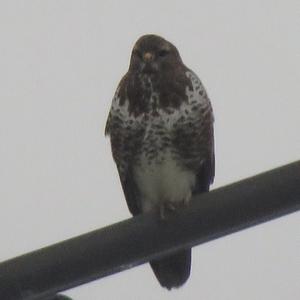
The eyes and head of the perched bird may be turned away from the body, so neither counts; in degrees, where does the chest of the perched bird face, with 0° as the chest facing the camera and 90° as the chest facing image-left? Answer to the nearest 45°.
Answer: approximately 0°
